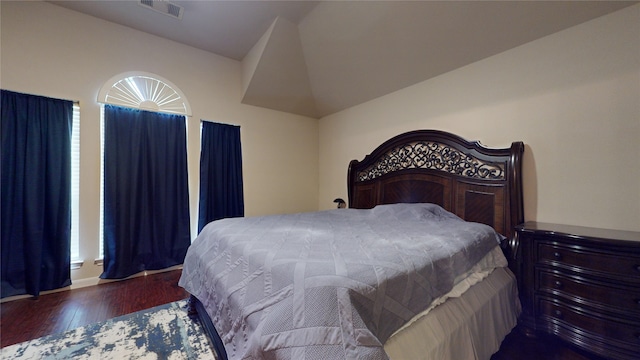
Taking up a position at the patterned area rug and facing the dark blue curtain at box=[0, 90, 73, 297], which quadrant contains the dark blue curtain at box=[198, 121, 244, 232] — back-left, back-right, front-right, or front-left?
front-right

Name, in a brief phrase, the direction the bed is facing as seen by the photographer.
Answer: facing the viewer and to the left of the viewer

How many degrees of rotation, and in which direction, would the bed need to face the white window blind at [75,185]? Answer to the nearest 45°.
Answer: approximately 45° to its right

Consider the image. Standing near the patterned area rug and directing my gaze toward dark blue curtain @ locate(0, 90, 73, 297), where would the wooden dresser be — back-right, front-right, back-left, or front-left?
back-right

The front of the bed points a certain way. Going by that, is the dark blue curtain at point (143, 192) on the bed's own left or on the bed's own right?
on the bed's own right

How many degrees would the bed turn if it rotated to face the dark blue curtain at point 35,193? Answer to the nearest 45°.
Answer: approximately 45° to its right

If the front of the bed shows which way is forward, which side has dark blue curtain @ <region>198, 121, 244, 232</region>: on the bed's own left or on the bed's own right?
on the bed's own right
